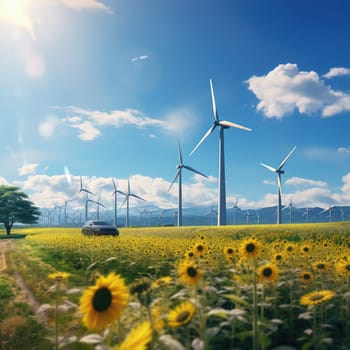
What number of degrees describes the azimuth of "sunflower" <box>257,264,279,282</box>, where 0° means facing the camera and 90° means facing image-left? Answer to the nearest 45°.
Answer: approximately 0°

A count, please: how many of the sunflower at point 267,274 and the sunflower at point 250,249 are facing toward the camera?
2

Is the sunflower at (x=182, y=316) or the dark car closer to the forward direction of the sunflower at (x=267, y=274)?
the sunflower

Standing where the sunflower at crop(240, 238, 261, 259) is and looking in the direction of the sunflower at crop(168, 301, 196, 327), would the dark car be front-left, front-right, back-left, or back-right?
back-right

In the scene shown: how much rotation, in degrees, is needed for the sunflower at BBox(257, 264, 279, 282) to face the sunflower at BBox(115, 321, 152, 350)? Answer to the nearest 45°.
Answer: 0° — it already faces it

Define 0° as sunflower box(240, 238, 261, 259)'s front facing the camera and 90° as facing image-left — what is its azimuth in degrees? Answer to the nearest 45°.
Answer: approximately 0°

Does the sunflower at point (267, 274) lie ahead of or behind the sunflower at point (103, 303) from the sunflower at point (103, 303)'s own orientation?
behind

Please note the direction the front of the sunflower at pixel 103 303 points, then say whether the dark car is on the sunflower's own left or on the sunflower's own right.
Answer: on the sunflower's own right

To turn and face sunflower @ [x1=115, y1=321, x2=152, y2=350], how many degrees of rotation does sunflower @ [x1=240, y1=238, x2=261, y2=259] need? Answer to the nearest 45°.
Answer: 0° — it already faces it
